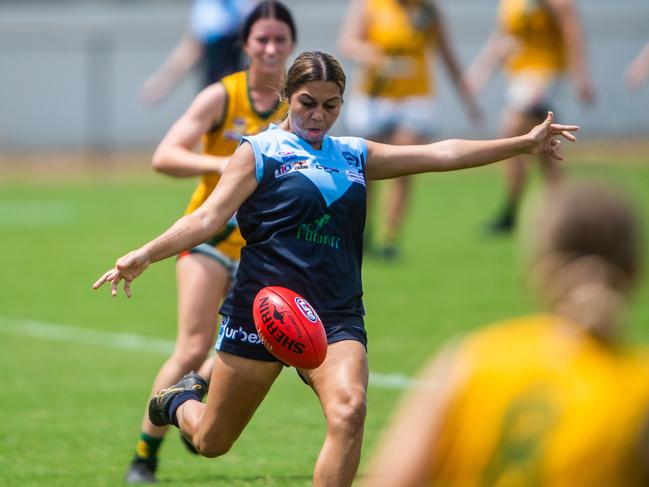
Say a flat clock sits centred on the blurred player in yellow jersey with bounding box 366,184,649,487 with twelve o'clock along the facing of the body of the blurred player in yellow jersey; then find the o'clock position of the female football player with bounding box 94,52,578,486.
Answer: The female football player is roughly at 11 o'clock from the blurred player in yellow jersey.

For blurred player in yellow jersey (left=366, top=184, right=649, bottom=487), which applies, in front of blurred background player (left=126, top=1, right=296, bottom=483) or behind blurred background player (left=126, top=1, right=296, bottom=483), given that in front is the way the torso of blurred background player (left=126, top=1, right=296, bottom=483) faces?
in front

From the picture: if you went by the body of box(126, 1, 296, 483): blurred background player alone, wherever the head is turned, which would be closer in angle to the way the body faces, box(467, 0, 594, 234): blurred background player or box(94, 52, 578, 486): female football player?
the female football player

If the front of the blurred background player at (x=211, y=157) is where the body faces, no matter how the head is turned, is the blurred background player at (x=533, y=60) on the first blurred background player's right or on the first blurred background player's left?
on the first blurred background player's left

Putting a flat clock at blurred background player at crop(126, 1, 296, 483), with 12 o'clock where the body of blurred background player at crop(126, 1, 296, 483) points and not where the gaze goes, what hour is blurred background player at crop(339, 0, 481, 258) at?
blurred background player at crop(339, 0, 481, 258) is roughly at 8 o'clock from blurred background player at crop(126, 1, 296, 483).

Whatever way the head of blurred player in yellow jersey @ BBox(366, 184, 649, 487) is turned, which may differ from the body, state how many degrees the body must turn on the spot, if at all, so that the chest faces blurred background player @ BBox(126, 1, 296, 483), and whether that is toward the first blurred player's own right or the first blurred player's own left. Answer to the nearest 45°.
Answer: approximately 45° to the first blurred player's own left

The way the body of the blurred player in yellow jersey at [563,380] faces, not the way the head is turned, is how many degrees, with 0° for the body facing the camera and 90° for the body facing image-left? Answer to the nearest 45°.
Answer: approximately 180°

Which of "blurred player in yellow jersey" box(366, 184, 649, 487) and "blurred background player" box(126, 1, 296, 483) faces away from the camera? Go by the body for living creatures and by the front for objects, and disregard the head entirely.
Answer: "blurred player in yellow jersey" box(366, 184, 649, 487)

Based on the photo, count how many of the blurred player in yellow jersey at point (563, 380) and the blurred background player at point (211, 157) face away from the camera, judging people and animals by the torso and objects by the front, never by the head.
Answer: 1

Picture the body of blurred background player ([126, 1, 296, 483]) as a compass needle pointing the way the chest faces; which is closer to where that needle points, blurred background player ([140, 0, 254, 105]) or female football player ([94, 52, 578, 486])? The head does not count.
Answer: the female football player

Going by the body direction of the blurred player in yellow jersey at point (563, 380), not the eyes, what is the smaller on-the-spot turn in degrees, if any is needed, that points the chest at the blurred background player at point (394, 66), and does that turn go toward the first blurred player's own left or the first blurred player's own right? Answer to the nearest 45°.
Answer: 0° — they already face them

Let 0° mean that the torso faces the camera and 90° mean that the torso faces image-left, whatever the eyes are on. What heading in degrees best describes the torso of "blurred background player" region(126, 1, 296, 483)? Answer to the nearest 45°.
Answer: approximately 315°
